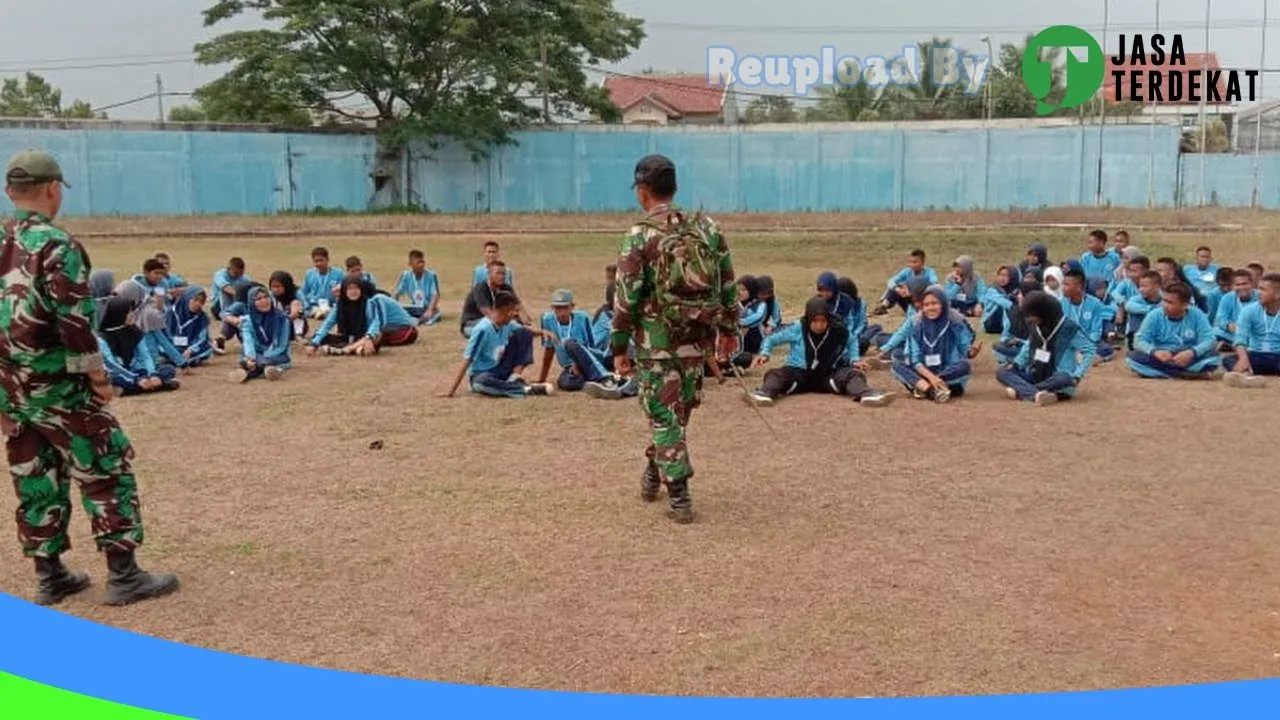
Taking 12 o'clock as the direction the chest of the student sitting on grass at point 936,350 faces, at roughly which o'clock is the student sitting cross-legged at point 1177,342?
The student sitting cross-legged is roughly at 8 o'clock from the student sitting on grass.

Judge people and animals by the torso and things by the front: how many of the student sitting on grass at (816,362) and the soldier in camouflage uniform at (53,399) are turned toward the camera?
1

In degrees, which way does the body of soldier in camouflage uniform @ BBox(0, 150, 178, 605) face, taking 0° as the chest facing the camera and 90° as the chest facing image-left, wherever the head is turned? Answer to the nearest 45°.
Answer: approximately 225°

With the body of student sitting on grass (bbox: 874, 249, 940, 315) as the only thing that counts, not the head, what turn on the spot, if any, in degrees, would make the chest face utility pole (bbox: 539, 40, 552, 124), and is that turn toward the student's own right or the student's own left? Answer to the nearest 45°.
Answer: approximately 90° to the student's own right

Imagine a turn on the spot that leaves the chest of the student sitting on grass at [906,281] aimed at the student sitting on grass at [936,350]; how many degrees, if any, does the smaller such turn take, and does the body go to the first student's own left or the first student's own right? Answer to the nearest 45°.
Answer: approximately 45° to the first student's own left

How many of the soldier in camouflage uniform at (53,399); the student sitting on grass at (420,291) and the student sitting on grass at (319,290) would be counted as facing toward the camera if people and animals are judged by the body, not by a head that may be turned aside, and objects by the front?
2

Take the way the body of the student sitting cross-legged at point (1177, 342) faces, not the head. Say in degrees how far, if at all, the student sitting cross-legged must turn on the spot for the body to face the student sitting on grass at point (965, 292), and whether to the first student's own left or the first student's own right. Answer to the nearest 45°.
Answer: approximately 135° to the first student's own right

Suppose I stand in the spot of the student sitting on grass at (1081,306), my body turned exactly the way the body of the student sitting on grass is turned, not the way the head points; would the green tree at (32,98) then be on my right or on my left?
on my right
